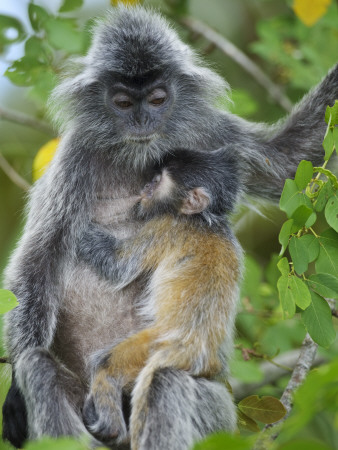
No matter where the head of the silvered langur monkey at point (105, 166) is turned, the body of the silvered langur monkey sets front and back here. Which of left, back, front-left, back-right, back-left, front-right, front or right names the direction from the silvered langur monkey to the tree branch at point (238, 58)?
back

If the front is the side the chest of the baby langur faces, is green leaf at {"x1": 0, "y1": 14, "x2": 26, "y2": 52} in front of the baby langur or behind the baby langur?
in front

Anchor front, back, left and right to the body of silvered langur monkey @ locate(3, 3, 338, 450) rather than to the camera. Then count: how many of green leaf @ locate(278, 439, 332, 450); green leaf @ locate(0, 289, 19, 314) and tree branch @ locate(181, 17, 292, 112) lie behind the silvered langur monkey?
1

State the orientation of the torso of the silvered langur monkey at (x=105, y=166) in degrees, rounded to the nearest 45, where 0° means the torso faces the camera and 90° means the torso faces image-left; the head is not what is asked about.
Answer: approximately 0°

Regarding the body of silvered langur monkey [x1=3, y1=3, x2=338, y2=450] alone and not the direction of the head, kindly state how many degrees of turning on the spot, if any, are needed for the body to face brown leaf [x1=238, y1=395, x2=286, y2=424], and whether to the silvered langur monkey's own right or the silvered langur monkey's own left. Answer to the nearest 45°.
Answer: approximately 45° to the silvered langur monkey's own left

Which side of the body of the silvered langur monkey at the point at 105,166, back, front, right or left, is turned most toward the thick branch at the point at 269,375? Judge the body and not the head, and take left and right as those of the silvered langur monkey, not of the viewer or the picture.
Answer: left

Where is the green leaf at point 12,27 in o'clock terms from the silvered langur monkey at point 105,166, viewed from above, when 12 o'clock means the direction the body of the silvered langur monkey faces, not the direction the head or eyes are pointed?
The green leaf is roughly at 4 o'clock from the silvered langur monkey.

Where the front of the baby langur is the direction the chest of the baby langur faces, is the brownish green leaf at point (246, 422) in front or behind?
behind

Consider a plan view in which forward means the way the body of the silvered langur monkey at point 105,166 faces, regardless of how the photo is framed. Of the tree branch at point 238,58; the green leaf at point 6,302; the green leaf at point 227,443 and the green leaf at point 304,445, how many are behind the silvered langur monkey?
1

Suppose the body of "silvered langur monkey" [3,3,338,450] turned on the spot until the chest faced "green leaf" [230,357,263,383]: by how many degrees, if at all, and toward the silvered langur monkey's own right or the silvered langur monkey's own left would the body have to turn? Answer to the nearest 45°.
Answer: approximately 90° to the silvered langur monkey's own left
